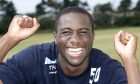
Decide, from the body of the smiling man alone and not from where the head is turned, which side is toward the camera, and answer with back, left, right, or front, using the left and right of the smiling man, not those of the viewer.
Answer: front
